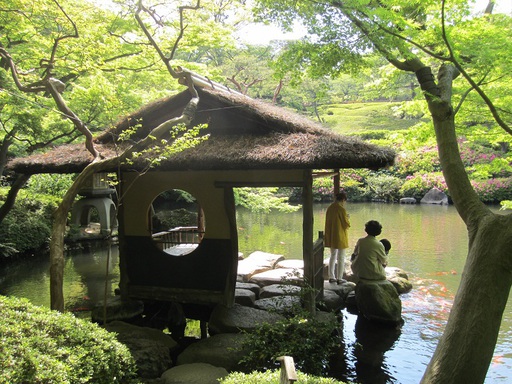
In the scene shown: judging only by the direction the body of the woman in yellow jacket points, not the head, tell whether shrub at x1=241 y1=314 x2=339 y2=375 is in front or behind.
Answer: behind

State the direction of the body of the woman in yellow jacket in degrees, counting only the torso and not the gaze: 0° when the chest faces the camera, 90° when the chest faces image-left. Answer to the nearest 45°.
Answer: approximately 225°

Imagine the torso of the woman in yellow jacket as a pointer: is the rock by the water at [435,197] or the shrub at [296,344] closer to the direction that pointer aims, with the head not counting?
the rock by the water

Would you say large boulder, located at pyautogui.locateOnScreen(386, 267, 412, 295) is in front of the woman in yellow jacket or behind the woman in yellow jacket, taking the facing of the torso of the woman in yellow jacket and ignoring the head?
in front

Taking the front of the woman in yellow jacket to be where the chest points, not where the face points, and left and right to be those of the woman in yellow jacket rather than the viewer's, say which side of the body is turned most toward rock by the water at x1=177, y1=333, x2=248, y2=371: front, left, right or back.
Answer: back

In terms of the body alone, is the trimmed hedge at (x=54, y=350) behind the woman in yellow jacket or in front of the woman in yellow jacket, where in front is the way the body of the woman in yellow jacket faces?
behind

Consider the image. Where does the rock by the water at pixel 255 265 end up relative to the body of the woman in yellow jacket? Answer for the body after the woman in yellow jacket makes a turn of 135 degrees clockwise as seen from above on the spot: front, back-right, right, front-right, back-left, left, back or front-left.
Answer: back-right

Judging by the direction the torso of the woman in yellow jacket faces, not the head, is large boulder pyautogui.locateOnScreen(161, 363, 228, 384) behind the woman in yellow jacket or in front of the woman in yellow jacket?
behind
